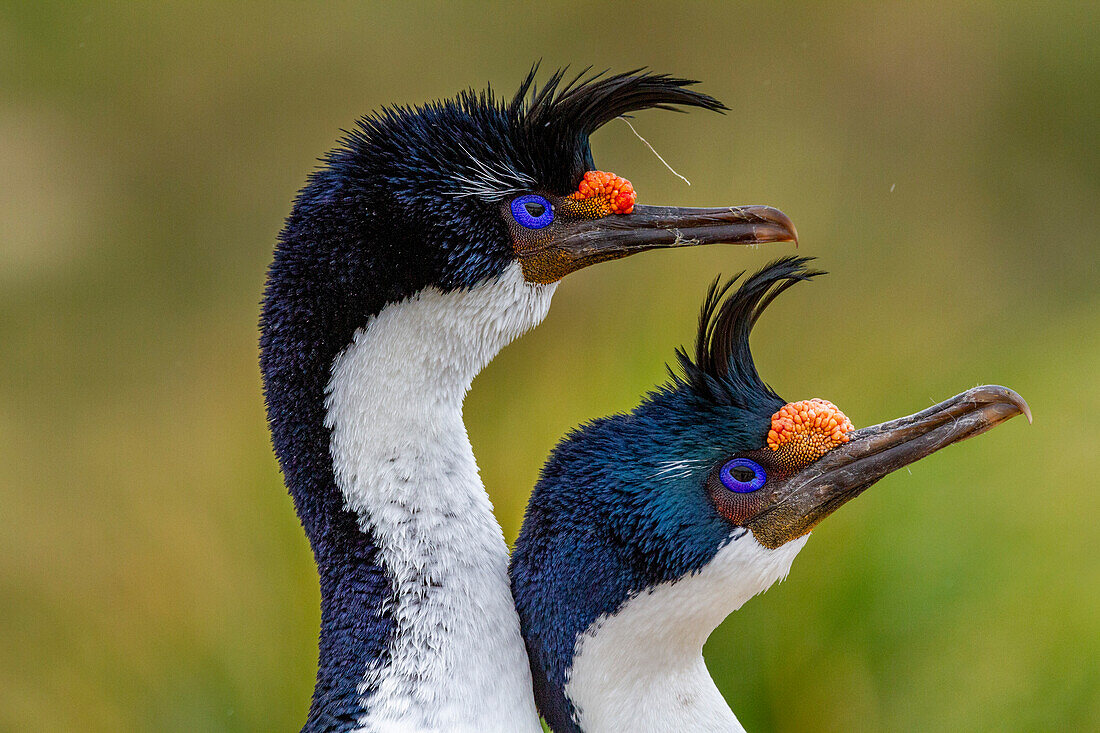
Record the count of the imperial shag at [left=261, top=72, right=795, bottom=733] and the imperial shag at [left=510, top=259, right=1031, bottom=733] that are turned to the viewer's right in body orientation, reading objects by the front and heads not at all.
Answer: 2

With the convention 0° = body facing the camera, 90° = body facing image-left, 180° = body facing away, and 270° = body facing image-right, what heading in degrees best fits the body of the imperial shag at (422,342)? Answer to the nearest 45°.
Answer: approximately 270°

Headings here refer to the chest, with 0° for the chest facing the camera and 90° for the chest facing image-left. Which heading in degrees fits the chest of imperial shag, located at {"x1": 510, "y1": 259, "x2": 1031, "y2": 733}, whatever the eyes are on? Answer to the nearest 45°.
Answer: approximately 270°
